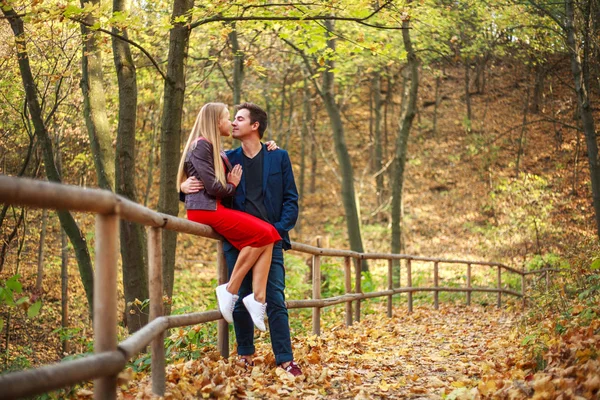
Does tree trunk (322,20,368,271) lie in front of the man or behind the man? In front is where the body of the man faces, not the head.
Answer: behind

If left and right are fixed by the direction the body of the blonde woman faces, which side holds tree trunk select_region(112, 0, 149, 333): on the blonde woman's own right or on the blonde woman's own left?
on the blonde woman's own left

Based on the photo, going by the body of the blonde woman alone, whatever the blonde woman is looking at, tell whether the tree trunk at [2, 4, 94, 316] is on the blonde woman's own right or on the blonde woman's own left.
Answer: on the blonde woman's own left

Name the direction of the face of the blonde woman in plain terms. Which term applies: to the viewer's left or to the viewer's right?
to the viewer's right

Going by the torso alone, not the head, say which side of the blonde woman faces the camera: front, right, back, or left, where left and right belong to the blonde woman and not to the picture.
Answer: right

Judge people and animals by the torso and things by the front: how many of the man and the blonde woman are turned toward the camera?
1

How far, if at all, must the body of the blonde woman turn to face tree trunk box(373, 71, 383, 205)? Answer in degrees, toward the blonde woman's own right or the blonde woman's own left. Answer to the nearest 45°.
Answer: approximately 90° to the blonde woman's own left

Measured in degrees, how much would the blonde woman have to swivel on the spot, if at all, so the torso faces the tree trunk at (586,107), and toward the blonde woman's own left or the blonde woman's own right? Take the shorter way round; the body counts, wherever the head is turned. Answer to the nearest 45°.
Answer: approximately 45° to the blonde woman's own left
